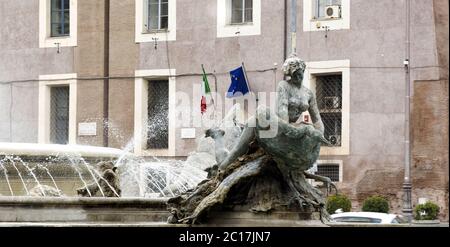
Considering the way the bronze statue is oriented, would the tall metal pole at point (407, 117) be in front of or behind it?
behind

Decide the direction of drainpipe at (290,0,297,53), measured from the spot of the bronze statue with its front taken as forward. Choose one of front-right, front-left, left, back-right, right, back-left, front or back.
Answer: back

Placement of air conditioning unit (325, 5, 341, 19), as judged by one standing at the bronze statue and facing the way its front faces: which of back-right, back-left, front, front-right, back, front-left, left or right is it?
back

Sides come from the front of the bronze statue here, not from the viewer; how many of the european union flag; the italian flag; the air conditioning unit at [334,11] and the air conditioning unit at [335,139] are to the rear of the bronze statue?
4

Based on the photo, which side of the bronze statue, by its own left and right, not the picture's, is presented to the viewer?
front

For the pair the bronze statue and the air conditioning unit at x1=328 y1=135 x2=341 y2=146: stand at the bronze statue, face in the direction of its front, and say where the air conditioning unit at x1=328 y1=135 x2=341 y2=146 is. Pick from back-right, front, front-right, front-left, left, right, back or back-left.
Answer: back

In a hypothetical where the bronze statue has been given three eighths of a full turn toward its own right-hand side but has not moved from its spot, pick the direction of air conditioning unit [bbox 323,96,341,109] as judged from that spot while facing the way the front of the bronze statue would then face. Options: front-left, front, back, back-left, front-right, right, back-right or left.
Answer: front-right

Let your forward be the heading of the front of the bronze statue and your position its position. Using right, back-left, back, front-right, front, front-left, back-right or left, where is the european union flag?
back
